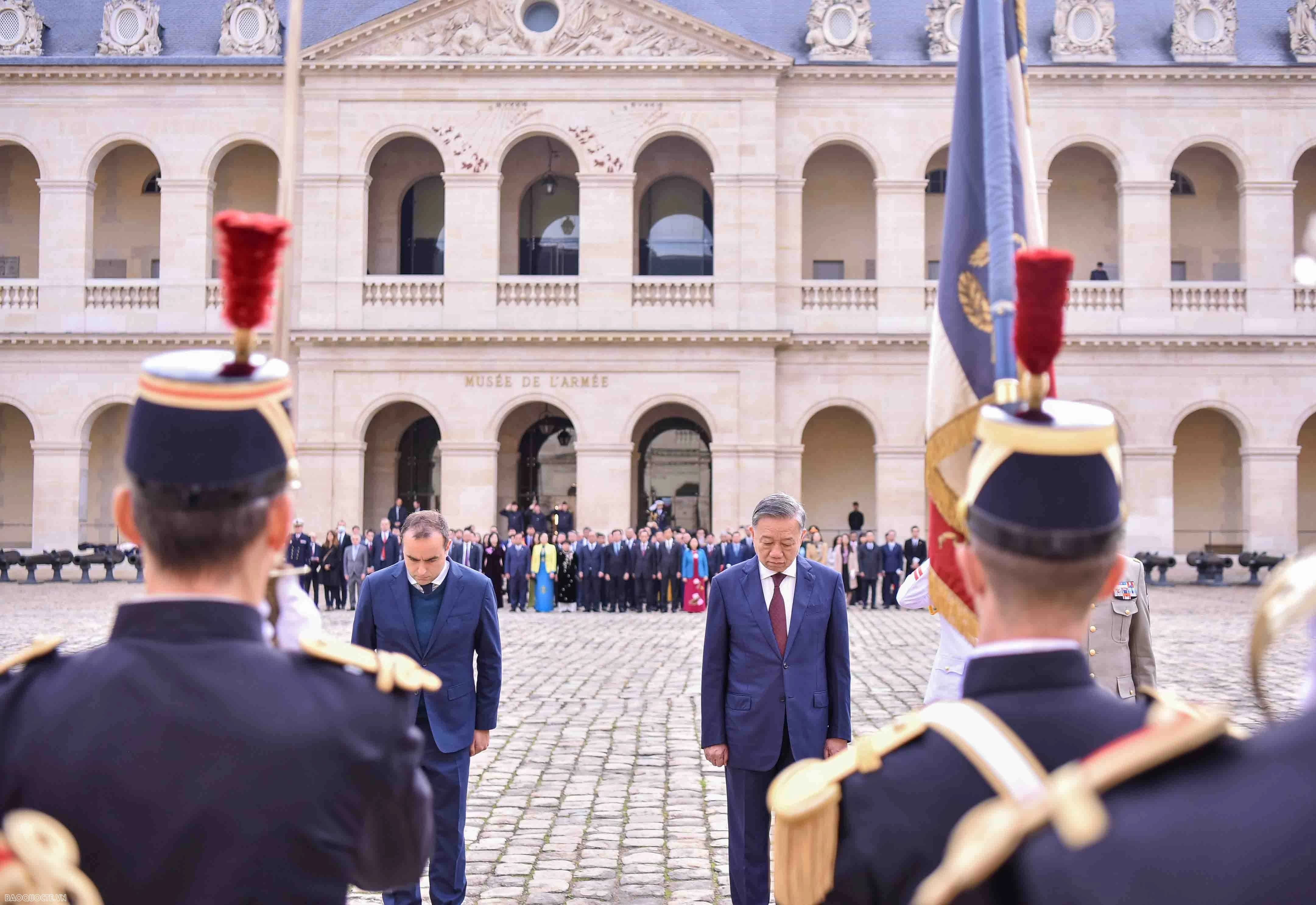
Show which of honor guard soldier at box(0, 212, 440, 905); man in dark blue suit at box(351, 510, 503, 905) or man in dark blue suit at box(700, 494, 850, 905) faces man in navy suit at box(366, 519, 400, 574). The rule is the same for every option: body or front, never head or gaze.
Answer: the honor guard soldier

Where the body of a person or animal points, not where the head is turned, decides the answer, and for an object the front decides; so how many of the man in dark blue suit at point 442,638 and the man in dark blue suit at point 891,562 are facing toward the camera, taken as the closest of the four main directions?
2

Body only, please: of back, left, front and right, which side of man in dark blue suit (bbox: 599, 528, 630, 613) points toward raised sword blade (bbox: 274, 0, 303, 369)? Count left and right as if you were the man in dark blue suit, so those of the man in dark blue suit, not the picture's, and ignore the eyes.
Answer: front

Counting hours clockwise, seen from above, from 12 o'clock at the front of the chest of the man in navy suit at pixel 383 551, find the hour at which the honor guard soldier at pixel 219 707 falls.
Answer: The honor guard soldier is roughly at 12 o'clock from the man in navy suit.

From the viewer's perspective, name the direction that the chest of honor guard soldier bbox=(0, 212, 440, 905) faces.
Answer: away from the camera

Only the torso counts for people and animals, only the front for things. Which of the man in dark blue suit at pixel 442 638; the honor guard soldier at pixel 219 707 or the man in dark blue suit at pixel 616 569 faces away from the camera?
the honor guard soldier

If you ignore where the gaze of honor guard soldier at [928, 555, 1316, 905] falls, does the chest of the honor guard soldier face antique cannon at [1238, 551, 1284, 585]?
yes

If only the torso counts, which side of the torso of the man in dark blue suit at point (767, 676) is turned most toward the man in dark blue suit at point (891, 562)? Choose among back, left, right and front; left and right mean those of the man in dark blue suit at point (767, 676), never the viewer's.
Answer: back

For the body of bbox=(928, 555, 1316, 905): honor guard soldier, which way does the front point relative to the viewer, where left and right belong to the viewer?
facing away from the viewer

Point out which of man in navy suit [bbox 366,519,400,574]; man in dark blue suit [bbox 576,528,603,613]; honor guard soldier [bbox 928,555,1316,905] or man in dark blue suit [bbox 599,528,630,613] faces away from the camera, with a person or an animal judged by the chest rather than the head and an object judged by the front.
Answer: the honor guard soldier

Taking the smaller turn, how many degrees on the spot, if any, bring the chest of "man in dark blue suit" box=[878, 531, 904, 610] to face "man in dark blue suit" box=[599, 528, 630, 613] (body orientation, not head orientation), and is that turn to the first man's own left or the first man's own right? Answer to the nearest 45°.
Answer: approximately 90° to the first man's own right

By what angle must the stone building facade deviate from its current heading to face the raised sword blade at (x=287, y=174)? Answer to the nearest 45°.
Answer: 0° — it already faces it

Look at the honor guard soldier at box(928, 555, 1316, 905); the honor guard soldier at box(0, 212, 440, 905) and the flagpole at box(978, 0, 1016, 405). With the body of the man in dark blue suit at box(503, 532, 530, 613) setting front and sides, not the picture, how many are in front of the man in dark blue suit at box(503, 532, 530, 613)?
3

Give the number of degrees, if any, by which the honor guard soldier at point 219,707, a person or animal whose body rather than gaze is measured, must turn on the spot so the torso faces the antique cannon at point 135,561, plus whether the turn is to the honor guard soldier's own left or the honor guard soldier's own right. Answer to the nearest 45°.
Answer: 0° — they already face it

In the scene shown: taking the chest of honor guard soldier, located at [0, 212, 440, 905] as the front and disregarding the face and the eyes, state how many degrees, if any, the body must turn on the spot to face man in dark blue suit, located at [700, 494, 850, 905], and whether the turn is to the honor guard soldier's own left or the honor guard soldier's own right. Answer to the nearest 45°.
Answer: approximately 45° to the honor guard soldier's own right

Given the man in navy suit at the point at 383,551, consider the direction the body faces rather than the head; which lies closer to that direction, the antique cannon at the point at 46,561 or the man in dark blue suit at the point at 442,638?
the man in dark blue suit

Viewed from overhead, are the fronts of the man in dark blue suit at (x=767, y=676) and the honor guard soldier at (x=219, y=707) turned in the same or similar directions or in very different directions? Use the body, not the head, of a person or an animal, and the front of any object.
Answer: very different directions

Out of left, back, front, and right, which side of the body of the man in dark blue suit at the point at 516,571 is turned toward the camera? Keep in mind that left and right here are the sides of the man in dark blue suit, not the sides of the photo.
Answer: front

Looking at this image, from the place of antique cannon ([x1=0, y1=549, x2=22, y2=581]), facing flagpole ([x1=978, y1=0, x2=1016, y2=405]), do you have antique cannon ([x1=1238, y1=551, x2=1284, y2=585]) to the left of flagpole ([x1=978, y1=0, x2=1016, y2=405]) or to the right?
left

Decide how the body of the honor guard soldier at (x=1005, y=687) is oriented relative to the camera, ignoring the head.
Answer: away from the camera

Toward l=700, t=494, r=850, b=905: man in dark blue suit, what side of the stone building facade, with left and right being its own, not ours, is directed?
front
